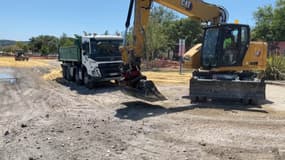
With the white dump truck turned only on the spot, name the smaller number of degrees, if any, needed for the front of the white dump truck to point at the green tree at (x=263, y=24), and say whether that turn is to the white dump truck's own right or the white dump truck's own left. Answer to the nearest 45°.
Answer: approximately 90° to the white dump truck's own left

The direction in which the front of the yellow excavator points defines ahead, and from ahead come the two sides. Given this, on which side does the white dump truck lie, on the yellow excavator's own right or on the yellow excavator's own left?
on the yellow excavator's own right

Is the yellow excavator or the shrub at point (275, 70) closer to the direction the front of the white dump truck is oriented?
the yellow excavator

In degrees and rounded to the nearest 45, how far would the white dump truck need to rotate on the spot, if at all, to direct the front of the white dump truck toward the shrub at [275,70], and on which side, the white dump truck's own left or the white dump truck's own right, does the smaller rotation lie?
approximately 45° to the white dump truck's own left

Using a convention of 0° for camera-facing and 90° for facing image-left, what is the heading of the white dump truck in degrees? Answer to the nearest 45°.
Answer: approximately 315°

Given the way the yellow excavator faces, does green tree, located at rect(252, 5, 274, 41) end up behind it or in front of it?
behind

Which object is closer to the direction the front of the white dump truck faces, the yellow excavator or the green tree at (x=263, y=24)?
the yellow excavator

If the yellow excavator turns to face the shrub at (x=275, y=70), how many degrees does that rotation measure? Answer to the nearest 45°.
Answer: approximately 180°

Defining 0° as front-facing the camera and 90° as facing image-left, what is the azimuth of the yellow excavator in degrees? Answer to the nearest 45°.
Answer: approximately 45°
